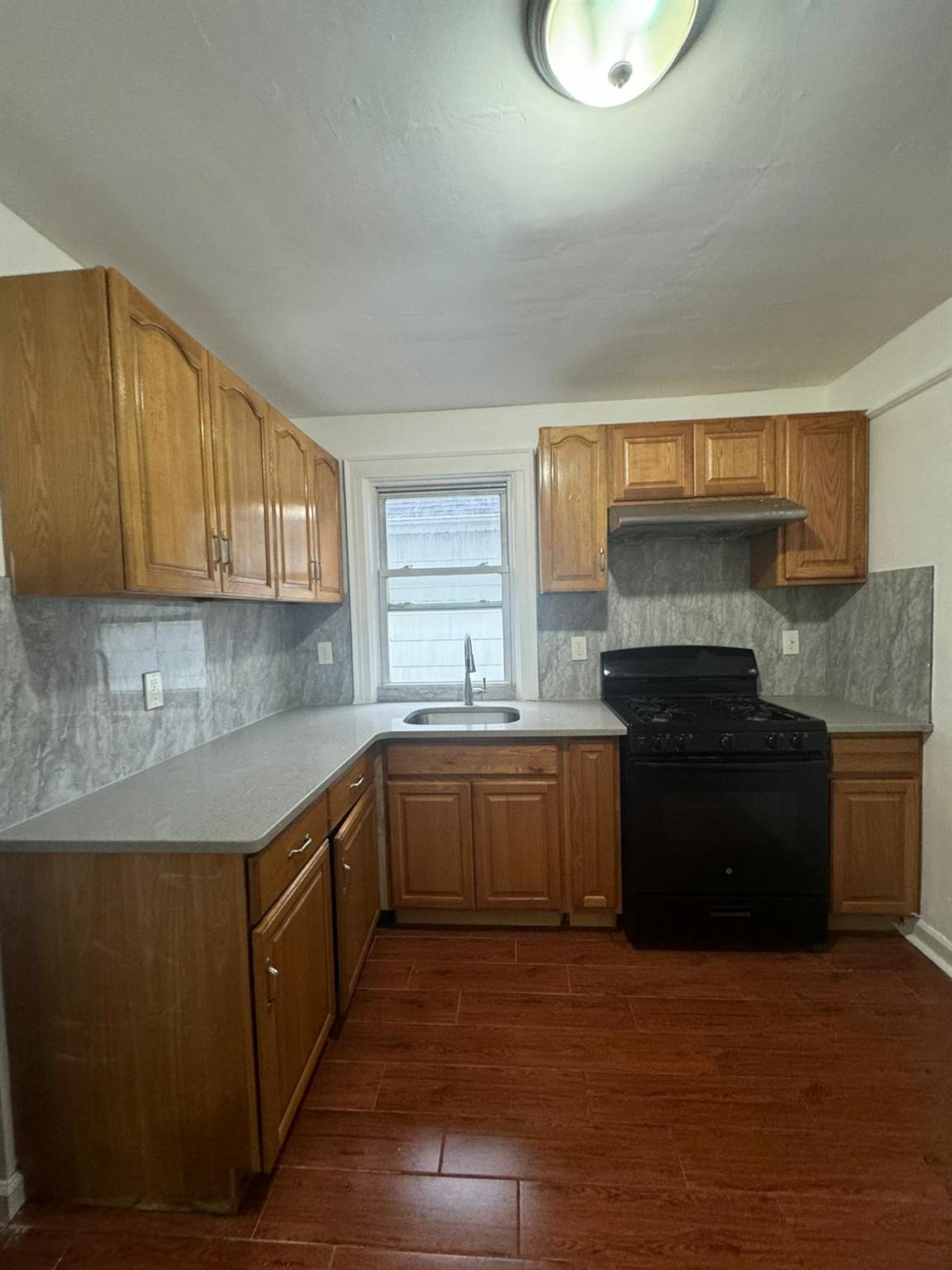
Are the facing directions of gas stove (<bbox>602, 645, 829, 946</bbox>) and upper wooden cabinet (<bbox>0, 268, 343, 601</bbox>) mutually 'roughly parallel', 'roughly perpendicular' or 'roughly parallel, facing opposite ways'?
roughly perpendicular

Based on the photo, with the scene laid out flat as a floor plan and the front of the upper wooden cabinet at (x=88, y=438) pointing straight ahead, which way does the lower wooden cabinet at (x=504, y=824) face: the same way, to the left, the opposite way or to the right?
to the right

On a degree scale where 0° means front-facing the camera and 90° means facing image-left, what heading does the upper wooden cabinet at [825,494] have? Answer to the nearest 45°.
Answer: approximately 0°

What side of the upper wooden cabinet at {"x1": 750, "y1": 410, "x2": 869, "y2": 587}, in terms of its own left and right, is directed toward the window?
right

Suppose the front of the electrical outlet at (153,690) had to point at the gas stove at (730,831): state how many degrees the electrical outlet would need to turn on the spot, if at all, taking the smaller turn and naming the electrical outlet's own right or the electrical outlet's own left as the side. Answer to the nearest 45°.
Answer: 0° — it already faces it

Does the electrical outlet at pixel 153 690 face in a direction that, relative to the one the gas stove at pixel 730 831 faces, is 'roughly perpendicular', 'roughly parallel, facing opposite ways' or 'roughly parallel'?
roughly perpendicular

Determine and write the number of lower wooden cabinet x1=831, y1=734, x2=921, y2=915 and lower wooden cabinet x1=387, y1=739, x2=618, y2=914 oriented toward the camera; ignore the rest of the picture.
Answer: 2

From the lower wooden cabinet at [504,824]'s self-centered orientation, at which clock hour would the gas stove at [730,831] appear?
The gas stove is roughly at 9 o'clock from the lower wooden cabinet.

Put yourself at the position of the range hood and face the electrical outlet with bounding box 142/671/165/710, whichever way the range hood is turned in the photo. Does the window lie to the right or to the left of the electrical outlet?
right

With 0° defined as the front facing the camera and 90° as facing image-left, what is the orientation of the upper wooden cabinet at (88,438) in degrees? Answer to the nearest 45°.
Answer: approximately 315°

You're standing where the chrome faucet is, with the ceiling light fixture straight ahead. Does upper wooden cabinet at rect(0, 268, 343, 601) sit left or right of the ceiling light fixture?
right

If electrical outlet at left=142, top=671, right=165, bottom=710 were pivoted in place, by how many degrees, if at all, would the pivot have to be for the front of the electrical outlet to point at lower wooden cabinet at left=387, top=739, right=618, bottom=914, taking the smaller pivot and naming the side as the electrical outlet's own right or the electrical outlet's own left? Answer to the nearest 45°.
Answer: approximately 45° to the electrical outlet's own left

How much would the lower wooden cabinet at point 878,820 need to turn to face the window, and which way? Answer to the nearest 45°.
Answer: approximately 90° to its right

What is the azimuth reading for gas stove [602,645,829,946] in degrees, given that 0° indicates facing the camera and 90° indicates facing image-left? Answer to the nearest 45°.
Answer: approximately 0°
